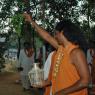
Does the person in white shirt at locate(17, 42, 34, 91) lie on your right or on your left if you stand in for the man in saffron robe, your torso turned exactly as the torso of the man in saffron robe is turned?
on your right

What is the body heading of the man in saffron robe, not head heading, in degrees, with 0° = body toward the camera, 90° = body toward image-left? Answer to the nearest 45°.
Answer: approximately 45°

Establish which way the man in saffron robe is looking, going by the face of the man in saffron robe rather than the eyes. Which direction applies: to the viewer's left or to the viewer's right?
to the viewer's left
